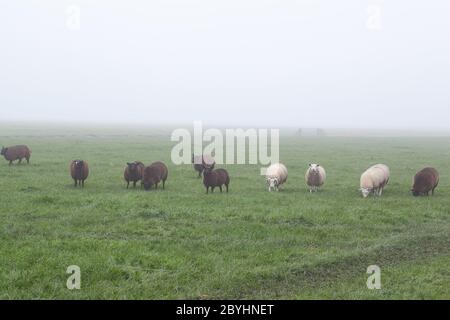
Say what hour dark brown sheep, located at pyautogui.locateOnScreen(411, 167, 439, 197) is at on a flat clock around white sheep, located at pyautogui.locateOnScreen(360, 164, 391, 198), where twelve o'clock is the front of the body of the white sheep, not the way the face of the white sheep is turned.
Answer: The dark brown sheep is roughly at 7 o'clock from the white sheep.

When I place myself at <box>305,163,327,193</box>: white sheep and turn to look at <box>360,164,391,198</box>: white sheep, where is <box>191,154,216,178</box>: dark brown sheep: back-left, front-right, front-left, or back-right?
back-left

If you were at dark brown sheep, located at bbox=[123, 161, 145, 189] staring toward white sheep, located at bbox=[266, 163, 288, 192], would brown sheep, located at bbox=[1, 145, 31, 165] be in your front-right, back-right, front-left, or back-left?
back-left

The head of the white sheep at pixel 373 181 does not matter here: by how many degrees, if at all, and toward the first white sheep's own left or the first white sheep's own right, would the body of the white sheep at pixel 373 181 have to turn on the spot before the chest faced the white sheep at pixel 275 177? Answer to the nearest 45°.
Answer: approximately 45° to the first white sheep's own right

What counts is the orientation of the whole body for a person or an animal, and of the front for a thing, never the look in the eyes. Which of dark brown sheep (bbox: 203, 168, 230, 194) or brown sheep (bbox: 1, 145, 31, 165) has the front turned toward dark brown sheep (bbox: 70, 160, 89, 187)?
dark brown sheep (bbox: 203, 168, 230, 194)

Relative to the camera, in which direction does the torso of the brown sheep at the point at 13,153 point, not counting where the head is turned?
to the viewer's left

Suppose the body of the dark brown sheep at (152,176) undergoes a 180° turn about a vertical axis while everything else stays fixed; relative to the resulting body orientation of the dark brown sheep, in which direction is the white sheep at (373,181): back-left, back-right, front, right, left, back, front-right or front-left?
front-right

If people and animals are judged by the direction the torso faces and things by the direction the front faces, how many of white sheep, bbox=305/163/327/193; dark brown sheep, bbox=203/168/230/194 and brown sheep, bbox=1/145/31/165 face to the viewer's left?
2

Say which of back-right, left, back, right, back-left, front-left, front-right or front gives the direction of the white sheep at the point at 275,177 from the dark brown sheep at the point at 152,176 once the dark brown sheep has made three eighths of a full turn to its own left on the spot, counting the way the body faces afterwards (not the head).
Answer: front

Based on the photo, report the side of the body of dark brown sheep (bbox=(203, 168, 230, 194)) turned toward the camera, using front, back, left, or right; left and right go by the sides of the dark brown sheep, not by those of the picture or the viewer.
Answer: left

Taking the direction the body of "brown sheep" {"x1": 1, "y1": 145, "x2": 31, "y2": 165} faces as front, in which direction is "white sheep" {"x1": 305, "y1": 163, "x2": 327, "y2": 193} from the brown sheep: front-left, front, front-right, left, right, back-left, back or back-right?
back-left
